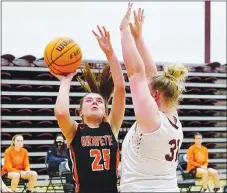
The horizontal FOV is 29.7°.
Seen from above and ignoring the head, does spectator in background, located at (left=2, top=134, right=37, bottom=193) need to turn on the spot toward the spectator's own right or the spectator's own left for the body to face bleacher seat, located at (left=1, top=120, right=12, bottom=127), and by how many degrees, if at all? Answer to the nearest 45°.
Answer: approximately 135° to the spectator's own left

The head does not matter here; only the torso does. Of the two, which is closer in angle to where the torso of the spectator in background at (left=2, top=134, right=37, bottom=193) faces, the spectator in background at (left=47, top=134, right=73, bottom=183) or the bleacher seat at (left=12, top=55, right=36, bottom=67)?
the spectator in background

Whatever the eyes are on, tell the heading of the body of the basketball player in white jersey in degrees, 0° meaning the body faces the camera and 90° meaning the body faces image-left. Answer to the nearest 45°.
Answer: approximately 135°

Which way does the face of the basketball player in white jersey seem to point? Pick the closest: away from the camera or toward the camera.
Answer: away from the camera

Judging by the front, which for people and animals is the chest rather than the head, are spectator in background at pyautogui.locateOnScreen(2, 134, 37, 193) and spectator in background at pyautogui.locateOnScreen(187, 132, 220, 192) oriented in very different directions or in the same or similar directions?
same or similar directions

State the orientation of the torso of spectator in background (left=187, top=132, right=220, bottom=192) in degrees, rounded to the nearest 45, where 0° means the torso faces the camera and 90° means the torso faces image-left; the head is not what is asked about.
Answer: approximately 315°

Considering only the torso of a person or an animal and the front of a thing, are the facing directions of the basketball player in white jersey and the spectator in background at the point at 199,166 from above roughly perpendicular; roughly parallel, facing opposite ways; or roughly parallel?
roughly parallel, facing opposite ways

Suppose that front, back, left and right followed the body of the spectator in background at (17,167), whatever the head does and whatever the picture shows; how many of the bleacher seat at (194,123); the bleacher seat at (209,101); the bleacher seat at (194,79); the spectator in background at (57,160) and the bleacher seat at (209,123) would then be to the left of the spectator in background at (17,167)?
5

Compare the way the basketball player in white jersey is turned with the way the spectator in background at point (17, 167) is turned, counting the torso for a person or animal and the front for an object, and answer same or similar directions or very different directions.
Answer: very different directions

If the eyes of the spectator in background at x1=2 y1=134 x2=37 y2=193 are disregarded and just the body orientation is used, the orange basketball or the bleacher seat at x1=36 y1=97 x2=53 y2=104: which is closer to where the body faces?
the orange basketball

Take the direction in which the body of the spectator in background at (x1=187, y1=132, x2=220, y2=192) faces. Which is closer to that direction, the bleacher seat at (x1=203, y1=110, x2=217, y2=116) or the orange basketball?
the orange basketball

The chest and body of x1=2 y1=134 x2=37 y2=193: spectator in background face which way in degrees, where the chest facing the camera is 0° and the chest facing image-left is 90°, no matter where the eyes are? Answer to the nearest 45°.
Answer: approximately 315°

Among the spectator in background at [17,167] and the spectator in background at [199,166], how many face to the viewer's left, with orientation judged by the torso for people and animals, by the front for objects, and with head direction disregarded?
0

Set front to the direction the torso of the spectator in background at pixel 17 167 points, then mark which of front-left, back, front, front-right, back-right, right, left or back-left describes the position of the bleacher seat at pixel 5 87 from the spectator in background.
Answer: back-left

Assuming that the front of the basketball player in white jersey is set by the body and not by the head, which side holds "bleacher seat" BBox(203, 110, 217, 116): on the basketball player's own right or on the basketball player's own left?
on the basketball player's own right

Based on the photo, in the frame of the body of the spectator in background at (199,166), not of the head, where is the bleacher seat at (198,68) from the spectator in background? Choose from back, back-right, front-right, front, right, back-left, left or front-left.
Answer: back-left
